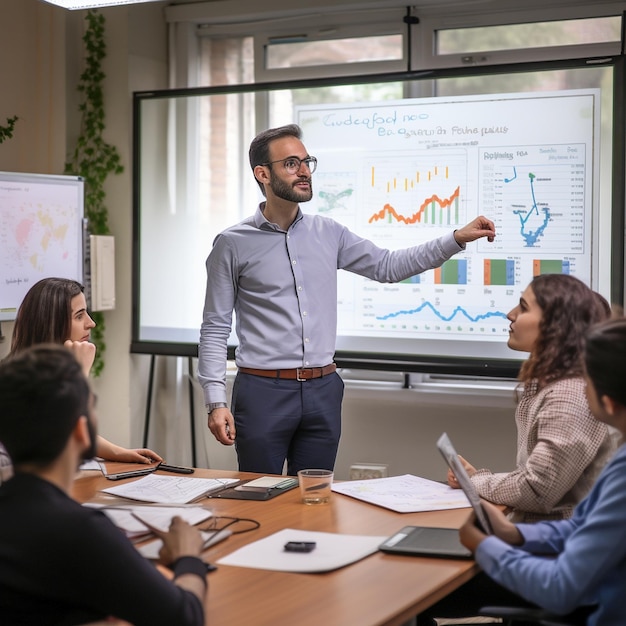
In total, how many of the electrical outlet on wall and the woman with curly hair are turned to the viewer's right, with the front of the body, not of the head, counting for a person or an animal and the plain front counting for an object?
0

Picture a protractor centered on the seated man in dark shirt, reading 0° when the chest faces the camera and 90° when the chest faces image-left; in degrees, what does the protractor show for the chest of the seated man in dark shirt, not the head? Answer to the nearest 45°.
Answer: approximately 225°

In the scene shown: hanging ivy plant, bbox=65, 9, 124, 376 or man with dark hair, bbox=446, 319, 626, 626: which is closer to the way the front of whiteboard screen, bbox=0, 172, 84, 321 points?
the man with dark hair

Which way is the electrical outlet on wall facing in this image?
toward the camera

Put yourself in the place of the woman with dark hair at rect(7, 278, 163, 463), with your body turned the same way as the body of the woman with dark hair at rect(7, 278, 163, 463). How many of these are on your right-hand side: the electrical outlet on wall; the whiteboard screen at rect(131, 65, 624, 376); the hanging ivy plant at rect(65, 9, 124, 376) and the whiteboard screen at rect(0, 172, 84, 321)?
0

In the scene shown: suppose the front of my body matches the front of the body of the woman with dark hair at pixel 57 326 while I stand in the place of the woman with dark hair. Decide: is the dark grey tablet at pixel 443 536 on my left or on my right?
on my right

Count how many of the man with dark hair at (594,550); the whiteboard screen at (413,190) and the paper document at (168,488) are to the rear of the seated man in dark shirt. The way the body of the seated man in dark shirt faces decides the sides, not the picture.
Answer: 0

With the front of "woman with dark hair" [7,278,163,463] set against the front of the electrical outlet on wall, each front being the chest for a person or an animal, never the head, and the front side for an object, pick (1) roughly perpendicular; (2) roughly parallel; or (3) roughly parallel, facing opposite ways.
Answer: roughly perpendicular

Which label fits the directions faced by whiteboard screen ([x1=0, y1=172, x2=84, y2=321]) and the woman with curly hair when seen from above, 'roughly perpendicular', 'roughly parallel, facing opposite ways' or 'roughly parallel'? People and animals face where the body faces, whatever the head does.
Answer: roughly perpendicular

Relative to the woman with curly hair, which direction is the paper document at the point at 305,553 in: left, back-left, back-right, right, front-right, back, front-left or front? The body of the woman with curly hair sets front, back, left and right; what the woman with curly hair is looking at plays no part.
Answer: front-left

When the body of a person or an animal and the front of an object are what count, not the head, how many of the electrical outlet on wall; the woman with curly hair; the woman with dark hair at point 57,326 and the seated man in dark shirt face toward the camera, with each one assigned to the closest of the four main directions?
1

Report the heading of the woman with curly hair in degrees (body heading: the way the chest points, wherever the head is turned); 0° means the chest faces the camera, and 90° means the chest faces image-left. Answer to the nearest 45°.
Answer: approximately 90°

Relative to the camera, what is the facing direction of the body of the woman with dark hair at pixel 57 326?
to the viewer's right

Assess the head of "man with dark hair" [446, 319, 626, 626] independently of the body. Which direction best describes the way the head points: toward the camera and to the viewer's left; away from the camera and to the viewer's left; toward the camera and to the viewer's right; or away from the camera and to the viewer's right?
away from the camera and to the viewer's left

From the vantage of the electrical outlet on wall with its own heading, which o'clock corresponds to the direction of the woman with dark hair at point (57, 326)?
The woman with dark hair is roughly at 1 o'clock from the electrical outlet on wall.

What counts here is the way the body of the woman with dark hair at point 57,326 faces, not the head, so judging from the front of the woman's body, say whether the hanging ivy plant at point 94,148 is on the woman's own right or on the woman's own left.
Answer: on the woman's own left

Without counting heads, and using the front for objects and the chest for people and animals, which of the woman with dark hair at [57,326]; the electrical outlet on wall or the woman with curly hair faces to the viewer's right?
the woman with dark hair

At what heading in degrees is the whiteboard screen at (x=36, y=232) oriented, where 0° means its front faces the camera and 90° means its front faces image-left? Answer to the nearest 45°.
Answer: approximately 315°
